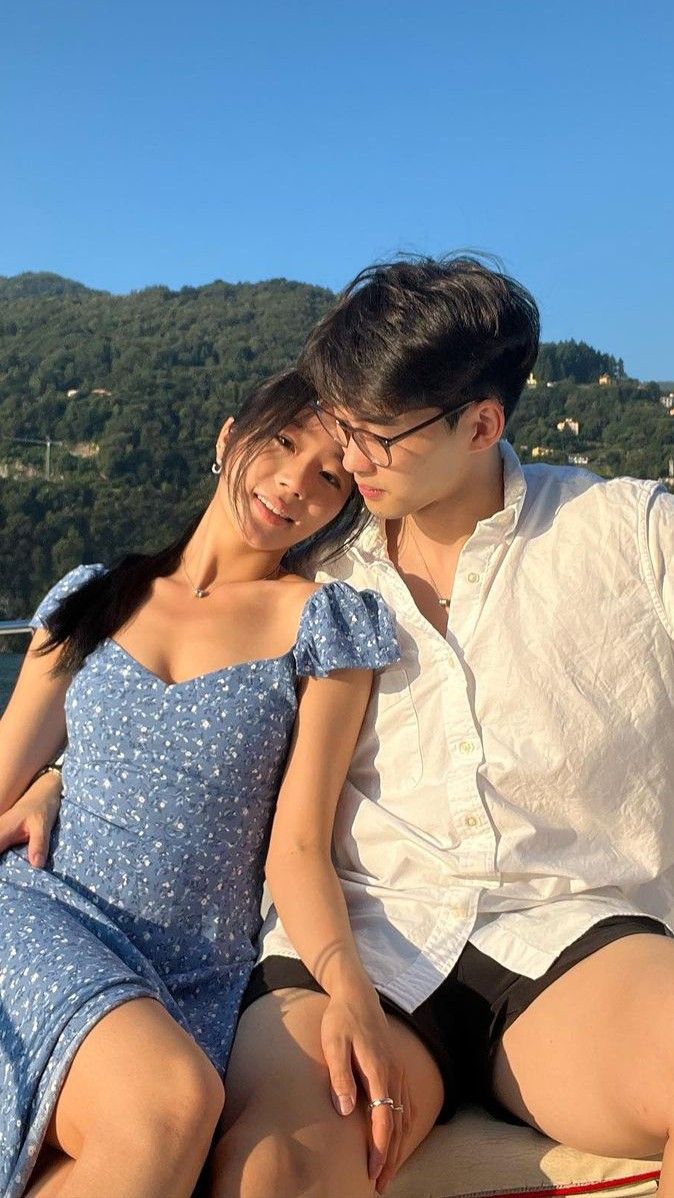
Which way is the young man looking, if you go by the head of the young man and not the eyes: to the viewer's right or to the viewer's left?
to the viewer's left

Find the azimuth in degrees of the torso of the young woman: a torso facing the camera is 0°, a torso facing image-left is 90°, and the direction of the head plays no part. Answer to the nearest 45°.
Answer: approximately 0°

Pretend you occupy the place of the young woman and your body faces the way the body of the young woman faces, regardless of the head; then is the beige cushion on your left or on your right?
on your left
